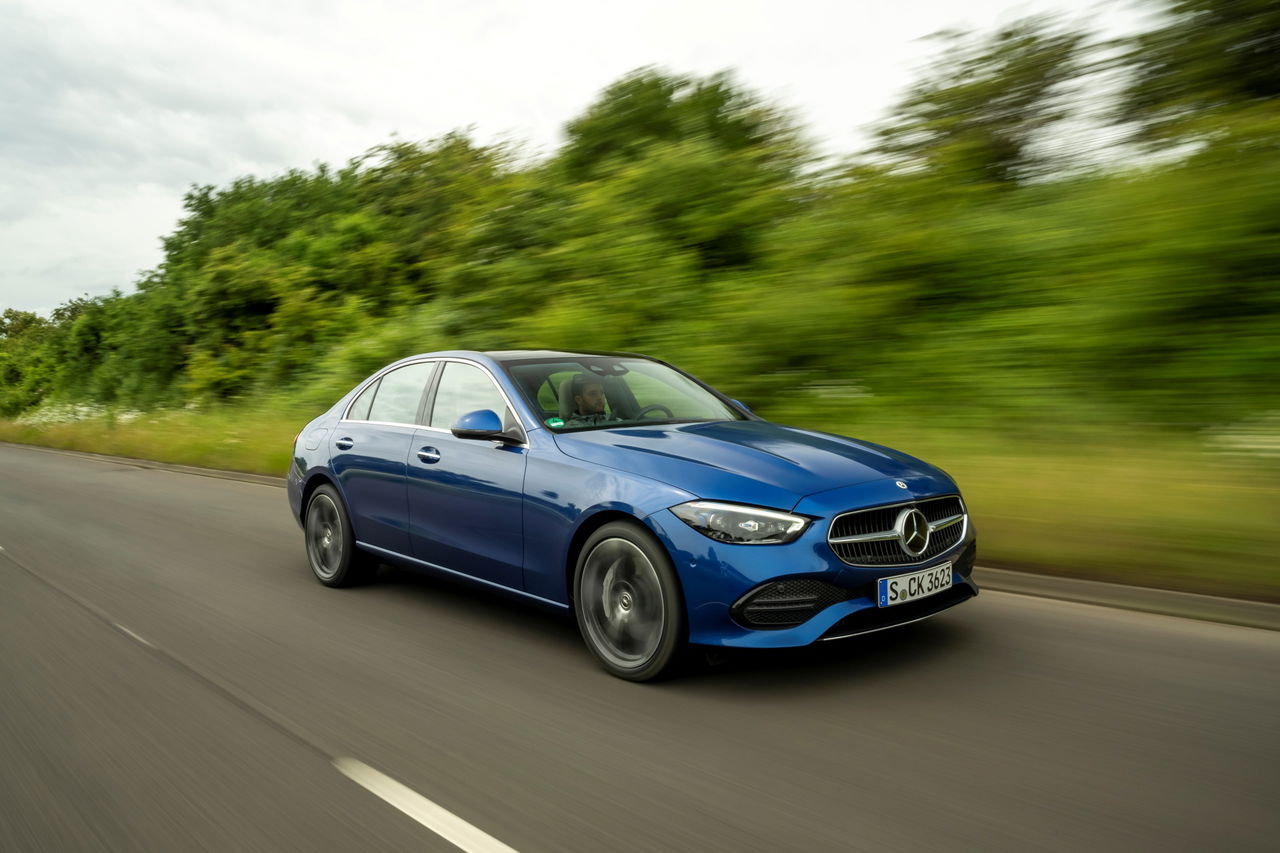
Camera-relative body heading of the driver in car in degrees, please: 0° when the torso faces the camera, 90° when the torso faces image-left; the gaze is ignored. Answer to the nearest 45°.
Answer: approximately 315°

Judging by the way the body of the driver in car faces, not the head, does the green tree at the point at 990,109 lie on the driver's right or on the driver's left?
on the driver's left

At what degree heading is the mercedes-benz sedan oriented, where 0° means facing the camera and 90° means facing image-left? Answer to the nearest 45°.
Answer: approximately 315°
